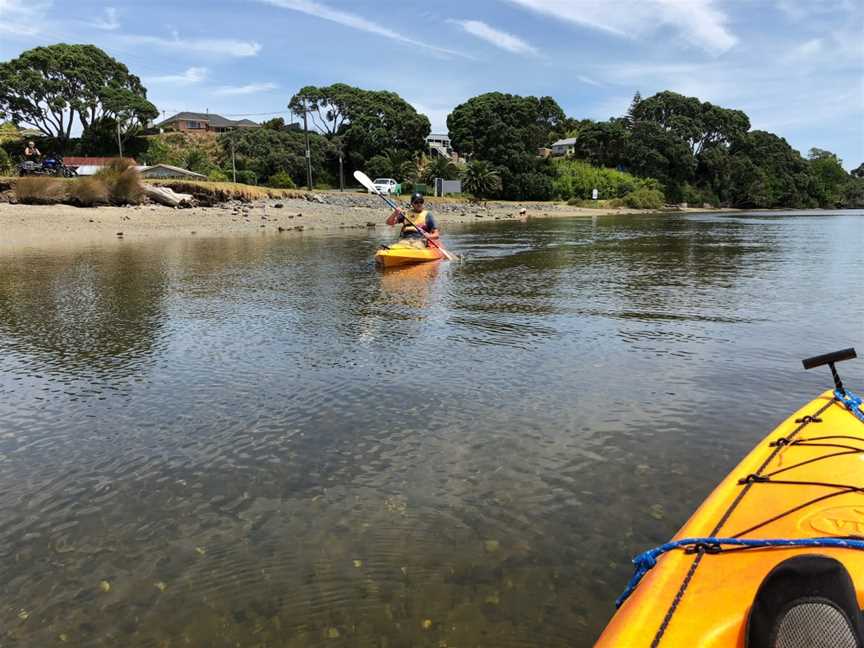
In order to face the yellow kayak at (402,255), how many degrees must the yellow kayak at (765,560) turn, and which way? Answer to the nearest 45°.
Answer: approximately 45° to its left

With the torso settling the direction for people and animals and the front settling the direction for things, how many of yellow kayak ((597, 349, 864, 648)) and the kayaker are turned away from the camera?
1

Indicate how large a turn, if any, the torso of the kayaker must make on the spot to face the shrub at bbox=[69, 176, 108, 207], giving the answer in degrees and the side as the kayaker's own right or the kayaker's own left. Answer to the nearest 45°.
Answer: approximately 90° to the kayaker's own right

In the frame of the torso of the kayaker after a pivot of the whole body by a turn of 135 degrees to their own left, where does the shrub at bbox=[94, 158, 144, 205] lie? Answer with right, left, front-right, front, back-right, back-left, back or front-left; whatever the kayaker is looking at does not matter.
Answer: back-left

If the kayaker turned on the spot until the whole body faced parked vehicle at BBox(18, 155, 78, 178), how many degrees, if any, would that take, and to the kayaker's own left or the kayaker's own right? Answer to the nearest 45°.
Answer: approximately 90° to the kayaker's own right

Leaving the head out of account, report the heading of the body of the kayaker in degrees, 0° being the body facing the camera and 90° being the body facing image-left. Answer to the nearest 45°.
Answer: approximately 45°

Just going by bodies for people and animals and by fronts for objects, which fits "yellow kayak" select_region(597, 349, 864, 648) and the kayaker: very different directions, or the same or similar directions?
very different directions

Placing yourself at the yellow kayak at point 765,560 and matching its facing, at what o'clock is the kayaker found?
The kayaker is roughly at 11 o'clock from the yellow kayak.

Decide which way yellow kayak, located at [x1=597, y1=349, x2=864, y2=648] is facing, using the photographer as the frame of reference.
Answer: facing away from the viewer

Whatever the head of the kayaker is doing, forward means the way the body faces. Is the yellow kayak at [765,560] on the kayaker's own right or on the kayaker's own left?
on the kayaker's own left

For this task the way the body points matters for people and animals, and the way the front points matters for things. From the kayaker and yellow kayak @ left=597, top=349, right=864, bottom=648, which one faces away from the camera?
the yellow kayak

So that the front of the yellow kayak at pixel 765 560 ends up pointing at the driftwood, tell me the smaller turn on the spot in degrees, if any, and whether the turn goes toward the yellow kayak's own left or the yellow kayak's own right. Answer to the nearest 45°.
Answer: approximately 45° to the yellow kayak's own left
